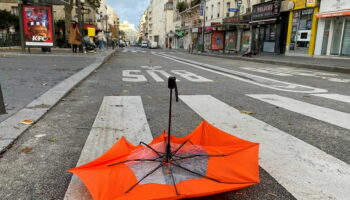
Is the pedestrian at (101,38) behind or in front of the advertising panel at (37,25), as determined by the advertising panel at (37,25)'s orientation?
behind

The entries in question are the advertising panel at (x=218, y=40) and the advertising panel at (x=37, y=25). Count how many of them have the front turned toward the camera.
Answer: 2

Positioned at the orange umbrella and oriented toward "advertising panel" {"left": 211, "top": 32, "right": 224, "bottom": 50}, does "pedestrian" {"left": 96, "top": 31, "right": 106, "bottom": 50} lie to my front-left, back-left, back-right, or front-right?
front-left

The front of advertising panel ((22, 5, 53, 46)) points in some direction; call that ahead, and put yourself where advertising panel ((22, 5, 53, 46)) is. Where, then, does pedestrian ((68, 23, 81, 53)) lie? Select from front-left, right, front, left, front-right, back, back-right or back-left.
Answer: back-left

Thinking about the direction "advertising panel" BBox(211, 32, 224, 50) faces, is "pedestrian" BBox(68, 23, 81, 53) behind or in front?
in front

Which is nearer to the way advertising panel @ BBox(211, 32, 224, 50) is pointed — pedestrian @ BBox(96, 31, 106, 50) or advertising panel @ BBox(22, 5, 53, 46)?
the advertising panel

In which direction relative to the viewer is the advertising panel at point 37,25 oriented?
toward the camera

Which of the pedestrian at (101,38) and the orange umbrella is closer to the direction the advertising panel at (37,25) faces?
the orange umbrella

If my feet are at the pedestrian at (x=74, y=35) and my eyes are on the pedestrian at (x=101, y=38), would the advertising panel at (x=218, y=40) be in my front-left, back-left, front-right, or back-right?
front-right

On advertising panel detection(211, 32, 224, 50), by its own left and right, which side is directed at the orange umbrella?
front

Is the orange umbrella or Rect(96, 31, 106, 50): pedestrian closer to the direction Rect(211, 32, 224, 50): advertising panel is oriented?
the orange umbrella

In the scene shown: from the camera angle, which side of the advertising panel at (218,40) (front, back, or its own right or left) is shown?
front

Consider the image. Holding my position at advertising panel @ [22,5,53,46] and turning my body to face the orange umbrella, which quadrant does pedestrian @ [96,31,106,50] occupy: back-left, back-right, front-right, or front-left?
back-left

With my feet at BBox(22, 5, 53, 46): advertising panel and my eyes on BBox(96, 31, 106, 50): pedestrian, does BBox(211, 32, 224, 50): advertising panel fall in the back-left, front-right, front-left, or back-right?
front-right

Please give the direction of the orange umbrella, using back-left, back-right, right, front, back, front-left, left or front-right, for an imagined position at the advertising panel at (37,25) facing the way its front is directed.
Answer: front

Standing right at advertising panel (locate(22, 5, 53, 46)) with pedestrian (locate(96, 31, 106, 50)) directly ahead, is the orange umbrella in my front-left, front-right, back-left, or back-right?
back-right

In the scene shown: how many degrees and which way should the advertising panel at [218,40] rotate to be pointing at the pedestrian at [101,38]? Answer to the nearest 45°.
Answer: approximately 45° to its right
